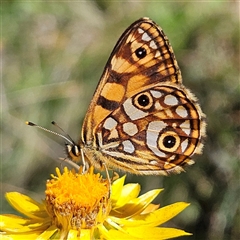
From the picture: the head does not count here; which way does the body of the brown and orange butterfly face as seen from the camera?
to the viewer's left
